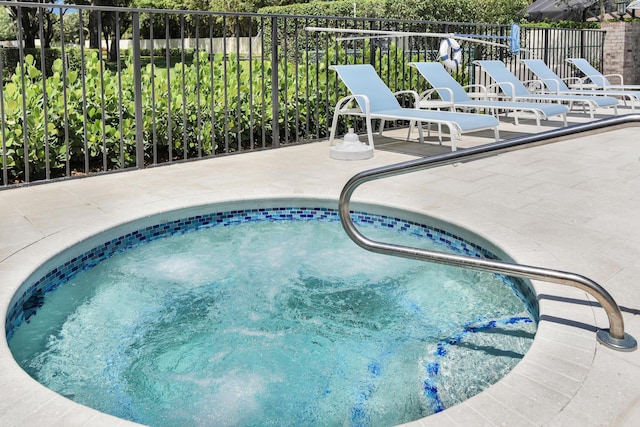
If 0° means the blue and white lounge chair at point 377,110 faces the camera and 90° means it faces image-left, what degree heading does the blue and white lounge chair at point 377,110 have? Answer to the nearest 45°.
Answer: approximately 315°

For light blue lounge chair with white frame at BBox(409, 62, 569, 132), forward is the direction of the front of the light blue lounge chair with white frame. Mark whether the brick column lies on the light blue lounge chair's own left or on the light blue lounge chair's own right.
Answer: on the light blue lounge chair's own left

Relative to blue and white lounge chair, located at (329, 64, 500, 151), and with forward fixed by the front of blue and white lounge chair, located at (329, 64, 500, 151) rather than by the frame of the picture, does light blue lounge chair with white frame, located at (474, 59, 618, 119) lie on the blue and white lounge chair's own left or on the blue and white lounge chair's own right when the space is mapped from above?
on the blue and white lounge chair's own left

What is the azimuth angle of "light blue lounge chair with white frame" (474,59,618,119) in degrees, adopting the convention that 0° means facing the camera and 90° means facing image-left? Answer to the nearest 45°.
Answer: approximately 315°

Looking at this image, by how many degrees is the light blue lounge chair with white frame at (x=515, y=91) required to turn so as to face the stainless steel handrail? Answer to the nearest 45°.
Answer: approximately 45° to its right

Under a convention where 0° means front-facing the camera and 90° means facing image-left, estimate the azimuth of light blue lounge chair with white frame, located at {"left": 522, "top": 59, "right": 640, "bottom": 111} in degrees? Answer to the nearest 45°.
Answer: approximately 315°

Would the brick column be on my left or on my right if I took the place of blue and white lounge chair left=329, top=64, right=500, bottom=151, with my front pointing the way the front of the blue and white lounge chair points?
on my left
